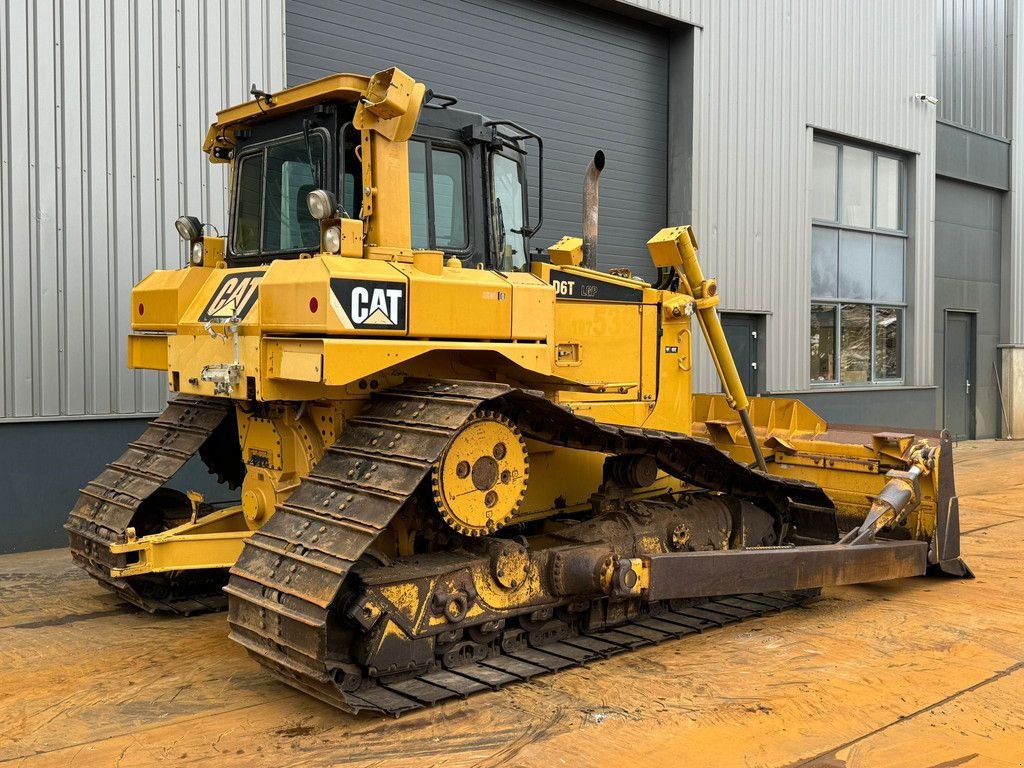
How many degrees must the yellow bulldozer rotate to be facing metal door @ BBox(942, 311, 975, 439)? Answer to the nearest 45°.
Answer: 0° — it already faces it

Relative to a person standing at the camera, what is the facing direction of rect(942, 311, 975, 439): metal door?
facing the viewer and to the right of the viewer

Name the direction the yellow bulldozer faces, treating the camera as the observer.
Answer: facing away from the viewer and to the right of the viewer

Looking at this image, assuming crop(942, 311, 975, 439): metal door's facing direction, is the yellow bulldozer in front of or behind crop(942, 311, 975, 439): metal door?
in front

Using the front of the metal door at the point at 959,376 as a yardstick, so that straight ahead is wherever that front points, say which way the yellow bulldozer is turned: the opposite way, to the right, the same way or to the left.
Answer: the opposite way
